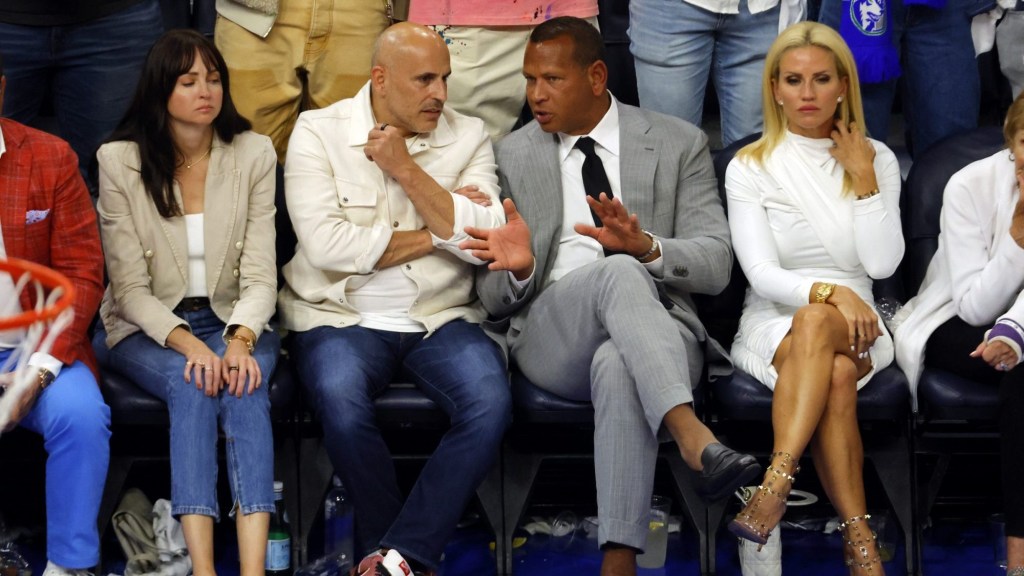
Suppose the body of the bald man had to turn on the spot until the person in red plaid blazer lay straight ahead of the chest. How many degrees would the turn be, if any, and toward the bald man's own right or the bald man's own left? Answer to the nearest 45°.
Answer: approximately 90° to the bald man's own right

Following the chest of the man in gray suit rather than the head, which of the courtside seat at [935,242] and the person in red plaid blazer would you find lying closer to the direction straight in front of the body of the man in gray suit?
the person in red plaid blazer

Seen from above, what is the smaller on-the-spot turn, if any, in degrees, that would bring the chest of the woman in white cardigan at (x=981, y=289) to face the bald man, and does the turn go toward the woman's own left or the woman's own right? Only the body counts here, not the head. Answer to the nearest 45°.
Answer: approximately 135° to the woman's own right

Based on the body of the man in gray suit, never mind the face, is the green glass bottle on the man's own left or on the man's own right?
on the man's own right

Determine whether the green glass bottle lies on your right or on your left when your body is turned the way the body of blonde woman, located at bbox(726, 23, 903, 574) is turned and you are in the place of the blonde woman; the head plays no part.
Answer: on your right

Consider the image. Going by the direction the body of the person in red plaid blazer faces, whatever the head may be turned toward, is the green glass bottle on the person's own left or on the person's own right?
on the person's own left

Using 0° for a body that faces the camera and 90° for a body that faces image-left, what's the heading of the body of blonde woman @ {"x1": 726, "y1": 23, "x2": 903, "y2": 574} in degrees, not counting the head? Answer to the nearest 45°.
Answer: approximately 0°

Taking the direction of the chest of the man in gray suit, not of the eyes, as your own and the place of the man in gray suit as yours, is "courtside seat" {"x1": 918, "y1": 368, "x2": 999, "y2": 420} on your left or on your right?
on your left

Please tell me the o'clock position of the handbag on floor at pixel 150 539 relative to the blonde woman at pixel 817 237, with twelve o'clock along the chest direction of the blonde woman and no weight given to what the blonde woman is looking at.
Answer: The handbag on floor is roughly at 2 o'clock from the blonde woman.

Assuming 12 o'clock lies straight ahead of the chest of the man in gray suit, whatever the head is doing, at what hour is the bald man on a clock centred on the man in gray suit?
The bald man is roughly at 3 o'clock from the man in gray suit.
